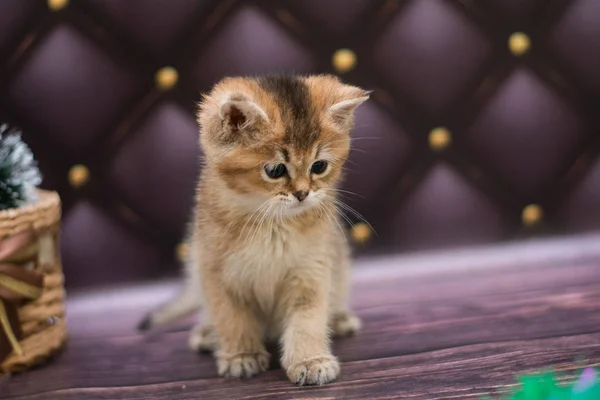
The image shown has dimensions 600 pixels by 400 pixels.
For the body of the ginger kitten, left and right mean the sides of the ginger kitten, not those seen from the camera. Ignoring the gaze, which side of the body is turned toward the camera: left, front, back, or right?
front

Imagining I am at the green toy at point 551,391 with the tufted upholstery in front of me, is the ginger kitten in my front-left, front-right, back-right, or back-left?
front-left
